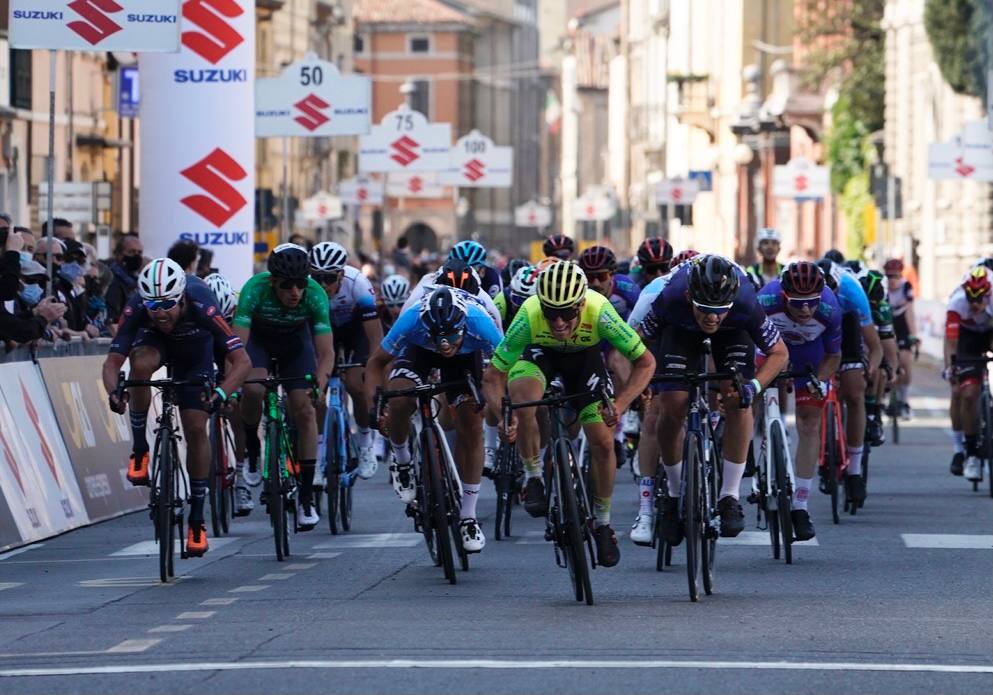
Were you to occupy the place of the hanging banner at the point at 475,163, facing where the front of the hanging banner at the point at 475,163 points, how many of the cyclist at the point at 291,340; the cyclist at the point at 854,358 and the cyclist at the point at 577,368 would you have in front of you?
3

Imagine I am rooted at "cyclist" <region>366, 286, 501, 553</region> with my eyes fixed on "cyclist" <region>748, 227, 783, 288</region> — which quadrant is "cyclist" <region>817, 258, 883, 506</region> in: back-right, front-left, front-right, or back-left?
front-right

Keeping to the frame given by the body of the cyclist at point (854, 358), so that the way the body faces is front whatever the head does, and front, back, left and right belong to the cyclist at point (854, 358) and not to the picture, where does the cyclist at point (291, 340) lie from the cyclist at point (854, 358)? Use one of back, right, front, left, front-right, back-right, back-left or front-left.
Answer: front-right

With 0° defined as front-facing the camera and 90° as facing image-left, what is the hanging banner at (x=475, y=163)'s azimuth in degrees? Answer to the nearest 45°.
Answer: approximately 0°

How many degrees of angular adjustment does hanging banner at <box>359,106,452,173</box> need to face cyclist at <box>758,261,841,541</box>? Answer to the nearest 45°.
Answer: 0° — it already faces them

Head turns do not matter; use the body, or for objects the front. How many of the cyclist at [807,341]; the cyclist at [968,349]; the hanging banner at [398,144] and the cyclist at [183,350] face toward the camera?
4

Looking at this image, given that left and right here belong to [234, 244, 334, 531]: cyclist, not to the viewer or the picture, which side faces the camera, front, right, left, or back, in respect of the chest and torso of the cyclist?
front

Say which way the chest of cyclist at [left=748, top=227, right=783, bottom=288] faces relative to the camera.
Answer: toward the camera

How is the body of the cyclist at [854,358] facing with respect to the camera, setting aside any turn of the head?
toward the camera
